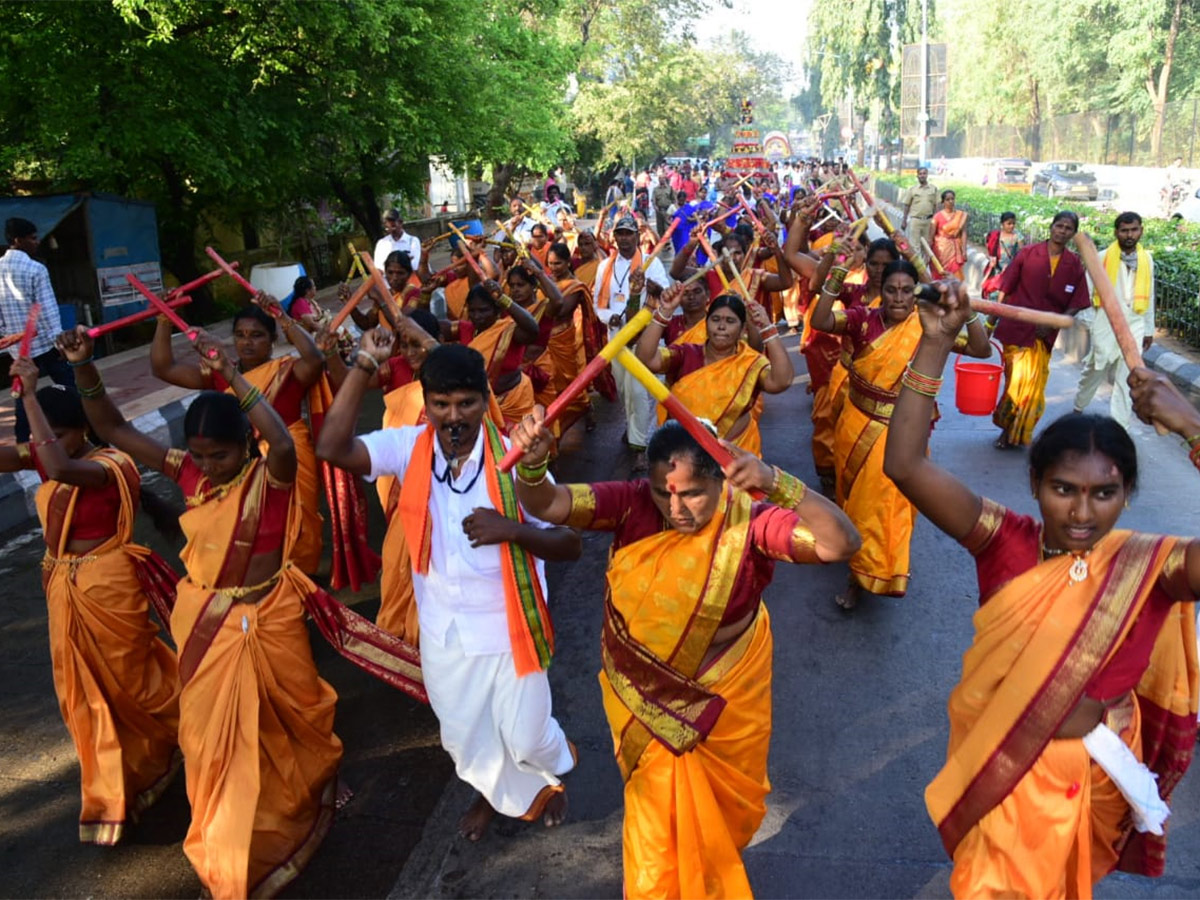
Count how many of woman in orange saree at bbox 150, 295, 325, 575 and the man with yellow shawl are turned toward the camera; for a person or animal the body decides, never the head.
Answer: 2

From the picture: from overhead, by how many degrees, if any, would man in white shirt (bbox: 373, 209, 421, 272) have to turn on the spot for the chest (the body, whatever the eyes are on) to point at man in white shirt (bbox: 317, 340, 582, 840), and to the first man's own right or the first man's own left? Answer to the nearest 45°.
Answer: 0° — they already face them

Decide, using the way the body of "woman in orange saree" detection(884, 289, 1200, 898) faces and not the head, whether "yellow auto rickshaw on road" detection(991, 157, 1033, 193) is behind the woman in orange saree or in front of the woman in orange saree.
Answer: behind

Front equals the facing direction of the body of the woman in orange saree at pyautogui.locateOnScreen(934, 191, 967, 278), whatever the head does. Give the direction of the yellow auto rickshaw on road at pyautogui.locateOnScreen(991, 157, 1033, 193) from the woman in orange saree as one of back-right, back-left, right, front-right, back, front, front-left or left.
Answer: back

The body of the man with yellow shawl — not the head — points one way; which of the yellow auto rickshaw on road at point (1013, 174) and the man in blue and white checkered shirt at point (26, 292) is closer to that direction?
the man in blue and white checkered shirt

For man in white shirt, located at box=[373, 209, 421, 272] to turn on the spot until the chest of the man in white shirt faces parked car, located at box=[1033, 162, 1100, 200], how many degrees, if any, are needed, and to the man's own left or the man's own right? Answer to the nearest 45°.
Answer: approximately 135° to the man's own left

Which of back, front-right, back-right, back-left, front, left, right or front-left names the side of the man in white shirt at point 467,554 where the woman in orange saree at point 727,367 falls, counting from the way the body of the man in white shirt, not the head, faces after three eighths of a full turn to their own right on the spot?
right

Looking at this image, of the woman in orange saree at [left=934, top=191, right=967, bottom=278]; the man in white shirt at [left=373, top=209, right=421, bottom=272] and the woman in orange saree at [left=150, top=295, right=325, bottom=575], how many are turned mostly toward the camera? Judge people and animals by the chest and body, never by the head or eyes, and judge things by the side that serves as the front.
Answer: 3

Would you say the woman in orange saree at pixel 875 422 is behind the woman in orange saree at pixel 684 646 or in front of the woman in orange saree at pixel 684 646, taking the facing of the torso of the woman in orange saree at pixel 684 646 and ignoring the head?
behind
